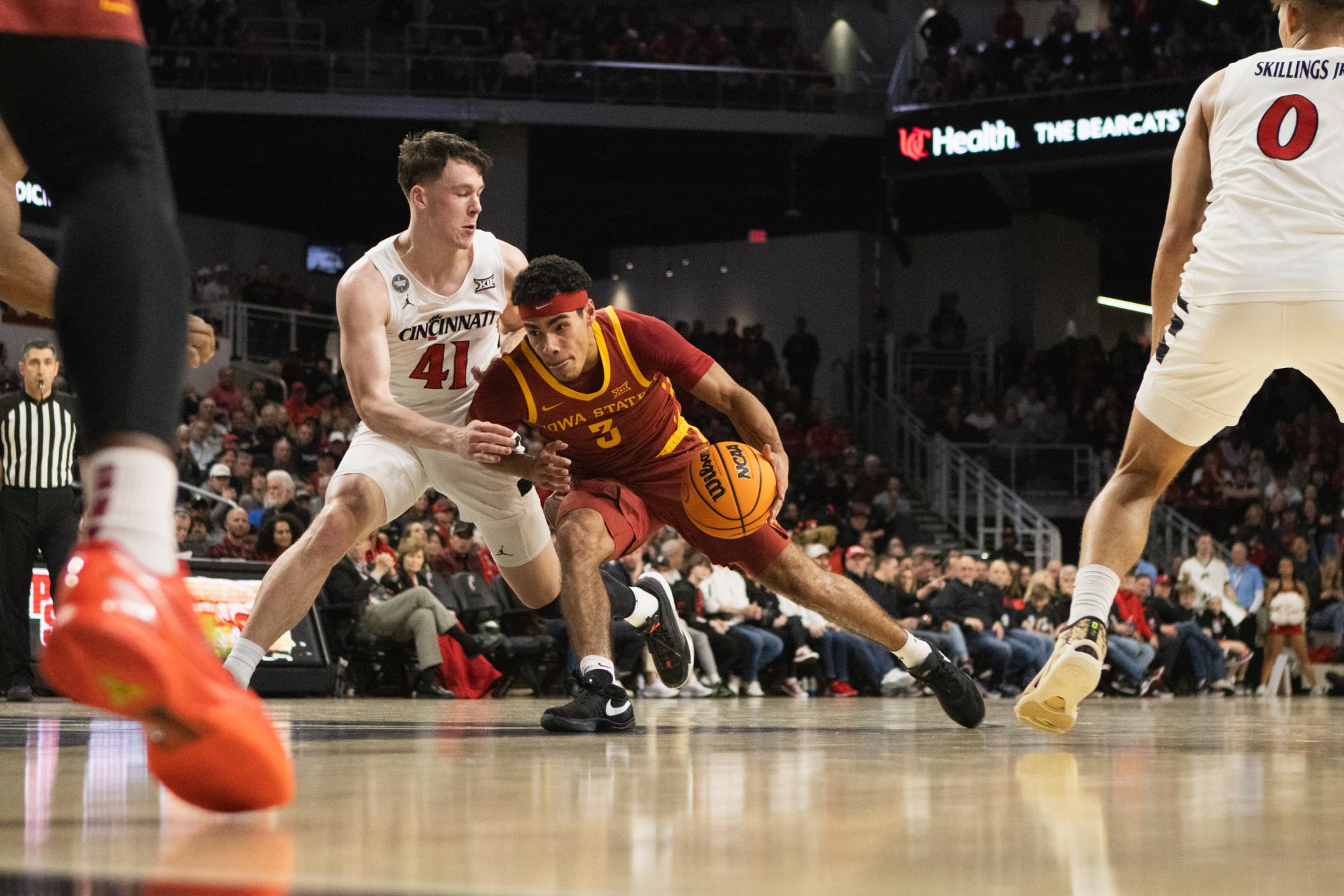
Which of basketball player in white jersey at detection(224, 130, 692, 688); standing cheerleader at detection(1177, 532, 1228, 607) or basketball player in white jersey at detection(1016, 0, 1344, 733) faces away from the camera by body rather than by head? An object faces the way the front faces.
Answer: basketball player in white jersey at detection(1016, 0, 1344, 733)

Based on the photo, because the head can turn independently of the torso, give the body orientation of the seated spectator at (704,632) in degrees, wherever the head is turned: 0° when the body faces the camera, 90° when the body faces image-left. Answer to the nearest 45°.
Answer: approximately 315°

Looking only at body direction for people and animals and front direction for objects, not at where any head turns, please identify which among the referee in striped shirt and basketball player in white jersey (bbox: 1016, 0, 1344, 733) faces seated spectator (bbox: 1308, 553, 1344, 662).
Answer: the basketball player in white jersey

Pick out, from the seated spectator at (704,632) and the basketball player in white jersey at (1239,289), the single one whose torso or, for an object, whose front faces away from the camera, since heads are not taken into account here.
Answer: the basketball player in white jersey

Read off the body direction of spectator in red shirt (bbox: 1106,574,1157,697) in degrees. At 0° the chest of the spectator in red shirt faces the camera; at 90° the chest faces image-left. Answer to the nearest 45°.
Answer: approximately 0°

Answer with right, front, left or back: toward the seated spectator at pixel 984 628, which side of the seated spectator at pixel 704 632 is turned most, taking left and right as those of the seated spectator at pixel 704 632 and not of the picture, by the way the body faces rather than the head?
left

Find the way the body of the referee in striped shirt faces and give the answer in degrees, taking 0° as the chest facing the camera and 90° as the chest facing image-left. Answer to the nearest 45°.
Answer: approximately 0°

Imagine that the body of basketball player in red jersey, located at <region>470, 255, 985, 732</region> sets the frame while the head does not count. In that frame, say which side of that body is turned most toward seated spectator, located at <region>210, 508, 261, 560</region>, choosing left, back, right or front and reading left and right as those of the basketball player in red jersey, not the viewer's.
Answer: right

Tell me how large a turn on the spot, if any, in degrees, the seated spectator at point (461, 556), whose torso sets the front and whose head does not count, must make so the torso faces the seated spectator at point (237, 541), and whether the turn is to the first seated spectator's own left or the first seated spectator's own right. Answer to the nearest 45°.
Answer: approximately 45° to the first seated spectator's own right

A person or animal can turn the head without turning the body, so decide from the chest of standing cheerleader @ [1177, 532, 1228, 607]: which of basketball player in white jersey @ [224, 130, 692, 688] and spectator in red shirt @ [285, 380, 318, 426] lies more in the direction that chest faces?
the basketball player in white jersey
